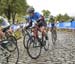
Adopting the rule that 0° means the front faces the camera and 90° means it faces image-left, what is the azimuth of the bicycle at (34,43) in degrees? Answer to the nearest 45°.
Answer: approximately 45°
